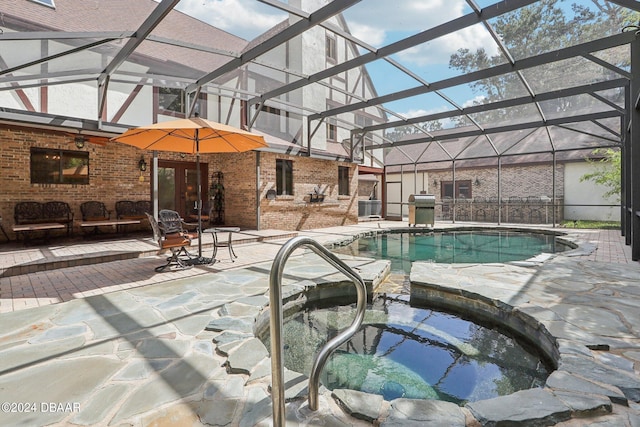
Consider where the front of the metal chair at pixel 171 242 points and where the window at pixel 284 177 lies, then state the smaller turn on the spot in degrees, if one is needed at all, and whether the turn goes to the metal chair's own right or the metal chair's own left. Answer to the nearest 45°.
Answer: approximately 45° to the metal chair's own left

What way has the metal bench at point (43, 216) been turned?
toward the camera

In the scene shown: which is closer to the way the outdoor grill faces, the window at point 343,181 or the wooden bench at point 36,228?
the wooden bench

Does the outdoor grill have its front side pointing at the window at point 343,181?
no

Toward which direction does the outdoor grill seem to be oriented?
toward the camera

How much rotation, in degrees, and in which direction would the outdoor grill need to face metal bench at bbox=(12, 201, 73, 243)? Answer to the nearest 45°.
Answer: approximately 45° to its right

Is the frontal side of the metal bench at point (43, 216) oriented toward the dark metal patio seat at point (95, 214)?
no

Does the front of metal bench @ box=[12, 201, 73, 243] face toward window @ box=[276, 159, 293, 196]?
no

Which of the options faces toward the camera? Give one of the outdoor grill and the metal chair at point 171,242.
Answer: the outdoor grill

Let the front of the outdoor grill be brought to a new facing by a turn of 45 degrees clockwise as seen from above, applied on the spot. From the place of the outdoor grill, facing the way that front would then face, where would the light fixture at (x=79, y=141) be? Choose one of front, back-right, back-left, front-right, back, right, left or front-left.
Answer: front

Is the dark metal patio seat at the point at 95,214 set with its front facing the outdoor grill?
no

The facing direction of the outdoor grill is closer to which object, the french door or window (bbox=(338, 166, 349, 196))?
the french door

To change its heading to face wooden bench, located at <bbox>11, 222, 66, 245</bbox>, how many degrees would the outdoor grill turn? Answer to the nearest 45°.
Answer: approximately 45° to its right

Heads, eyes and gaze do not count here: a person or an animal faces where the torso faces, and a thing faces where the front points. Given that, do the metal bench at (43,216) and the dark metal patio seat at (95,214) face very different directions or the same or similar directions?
same or similar directions
